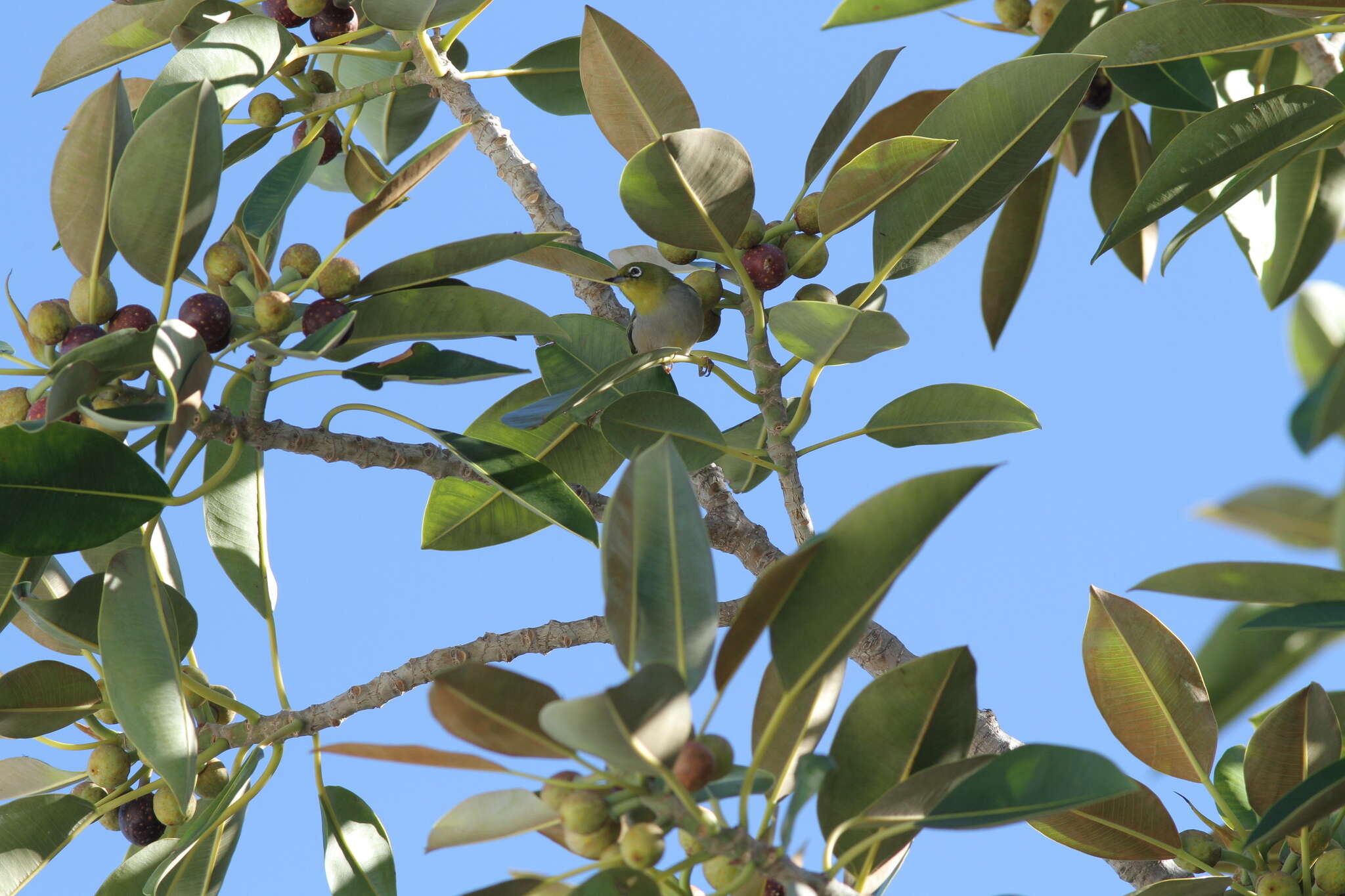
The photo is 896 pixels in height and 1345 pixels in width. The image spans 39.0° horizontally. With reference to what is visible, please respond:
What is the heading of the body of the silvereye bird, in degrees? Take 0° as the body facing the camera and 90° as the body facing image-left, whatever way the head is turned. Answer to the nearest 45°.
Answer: approximately 45°
